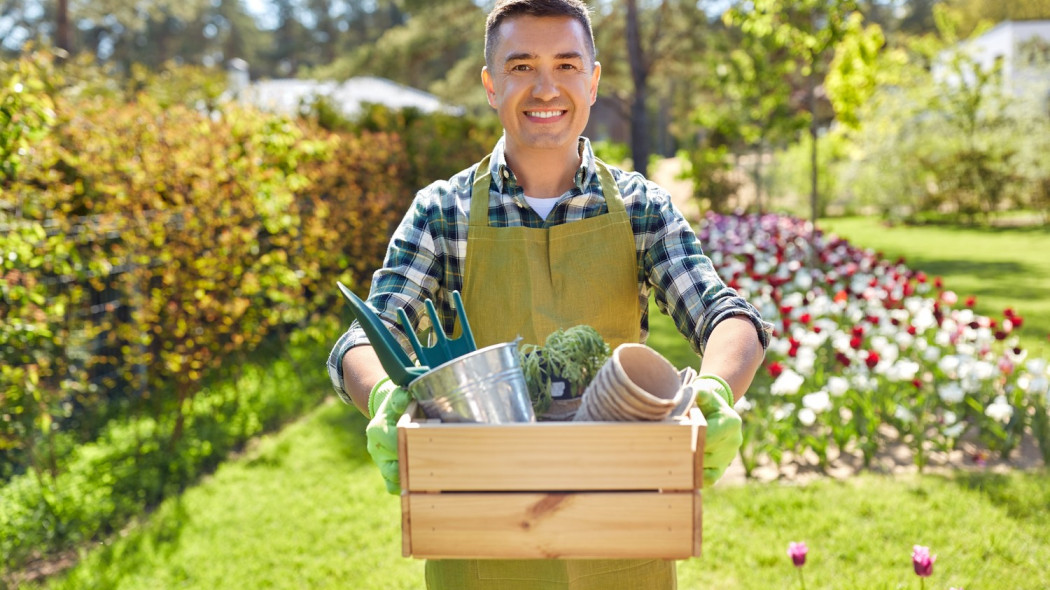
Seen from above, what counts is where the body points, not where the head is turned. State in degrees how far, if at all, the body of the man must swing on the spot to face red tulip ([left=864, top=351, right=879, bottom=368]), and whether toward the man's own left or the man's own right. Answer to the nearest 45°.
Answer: approximately 135° to the man's own left

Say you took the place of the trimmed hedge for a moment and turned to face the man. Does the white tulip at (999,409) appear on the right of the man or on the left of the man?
left

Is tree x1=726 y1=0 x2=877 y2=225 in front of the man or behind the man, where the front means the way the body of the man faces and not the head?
behind

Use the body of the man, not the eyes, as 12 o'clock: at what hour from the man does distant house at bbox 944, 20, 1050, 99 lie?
The distant house is roughly at 7 o'clock from the man.

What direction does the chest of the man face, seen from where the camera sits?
toward the camera

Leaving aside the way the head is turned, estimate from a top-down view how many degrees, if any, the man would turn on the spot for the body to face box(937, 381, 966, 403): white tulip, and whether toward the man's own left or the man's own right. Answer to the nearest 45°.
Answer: approximately 135° to the man's own left

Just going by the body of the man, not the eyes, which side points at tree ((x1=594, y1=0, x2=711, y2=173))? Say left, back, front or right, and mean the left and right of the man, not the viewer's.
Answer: back

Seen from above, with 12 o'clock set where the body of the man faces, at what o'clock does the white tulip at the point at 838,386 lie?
The white tulip is roughly at 7 o'clock from the man.
